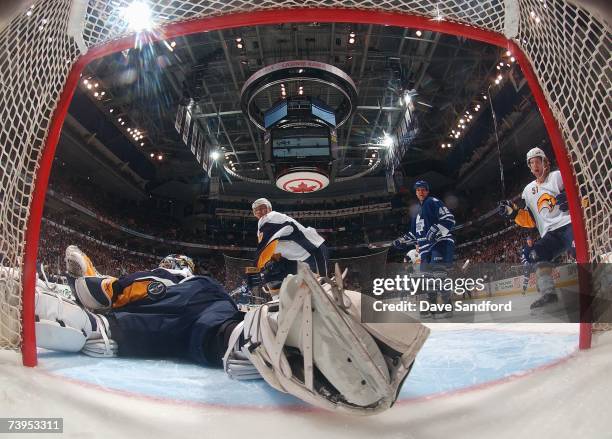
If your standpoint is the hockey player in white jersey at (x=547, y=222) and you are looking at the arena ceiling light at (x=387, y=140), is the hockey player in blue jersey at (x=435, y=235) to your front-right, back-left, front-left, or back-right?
front-left

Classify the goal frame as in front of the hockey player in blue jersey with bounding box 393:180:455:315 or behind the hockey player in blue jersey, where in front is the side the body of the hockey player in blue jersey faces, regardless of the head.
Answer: in front

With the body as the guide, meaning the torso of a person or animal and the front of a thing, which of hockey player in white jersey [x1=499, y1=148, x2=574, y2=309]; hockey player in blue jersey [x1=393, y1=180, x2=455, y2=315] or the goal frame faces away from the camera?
the goal frame

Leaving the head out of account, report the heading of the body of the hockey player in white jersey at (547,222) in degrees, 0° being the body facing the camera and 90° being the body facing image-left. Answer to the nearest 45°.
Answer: approximately 45°

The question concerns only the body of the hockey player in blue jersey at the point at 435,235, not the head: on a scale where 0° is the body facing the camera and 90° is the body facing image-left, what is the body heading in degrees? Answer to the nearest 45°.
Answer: approximately 45°

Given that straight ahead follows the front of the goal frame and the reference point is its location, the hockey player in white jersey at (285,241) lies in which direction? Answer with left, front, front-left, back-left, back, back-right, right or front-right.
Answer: front

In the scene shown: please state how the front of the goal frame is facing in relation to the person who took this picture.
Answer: facing away from the viewer

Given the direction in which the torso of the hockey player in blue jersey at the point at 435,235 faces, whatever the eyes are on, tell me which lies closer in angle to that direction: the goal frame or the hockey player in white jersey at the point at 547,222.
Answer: the goal frame
